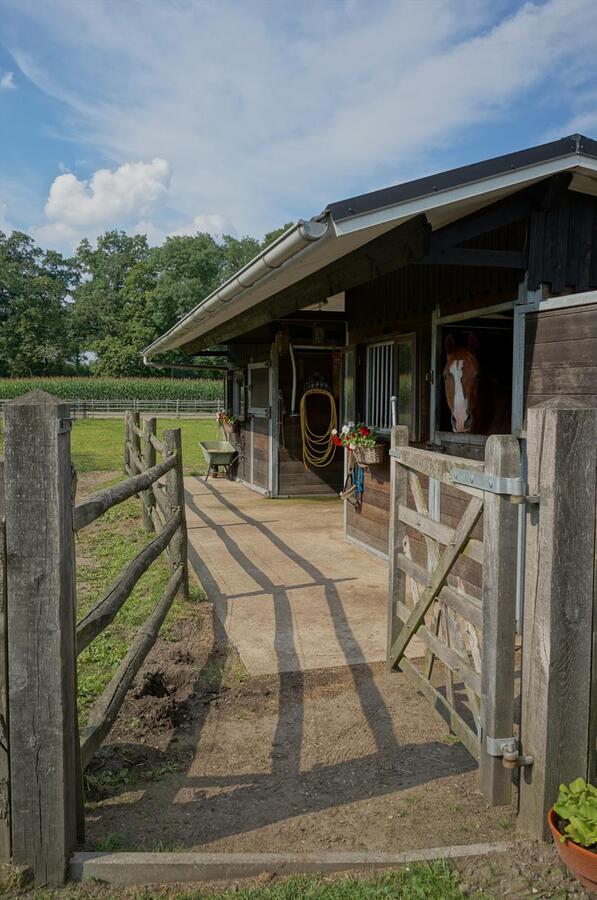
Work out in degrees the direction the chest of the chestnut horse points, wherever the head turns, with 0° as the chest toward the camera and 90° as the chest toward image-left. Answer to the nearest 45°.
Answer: approximately 45°

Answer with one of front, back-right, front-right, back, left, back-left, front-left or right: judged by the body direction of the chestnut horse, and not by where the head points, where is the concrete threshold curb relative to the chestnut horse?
front-left

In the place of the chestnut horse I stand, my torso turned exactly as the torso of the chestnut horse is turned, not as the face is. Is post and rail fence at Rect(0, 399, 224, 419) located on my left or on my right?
on my right

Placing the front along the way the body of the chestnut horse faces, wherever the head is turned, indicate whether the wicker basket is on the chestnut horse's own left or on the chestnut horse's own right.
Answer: on the chestnut horse's own right

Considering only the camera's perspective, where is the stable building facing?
facing the viewer and to the left of the viewer

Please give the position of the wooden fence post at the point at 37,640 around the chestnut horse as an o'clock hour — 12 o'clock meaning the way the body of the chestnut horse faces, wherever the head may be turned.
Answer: The wooden fence post is roughly at 11 o'clock from the chestnut horse.

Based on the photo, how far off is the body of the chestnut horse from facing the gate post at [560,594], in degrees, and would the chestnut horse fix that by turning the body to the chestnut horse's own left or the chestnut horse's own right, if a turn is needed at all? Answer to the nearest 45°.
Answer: approximately 45° to the chestnut horse's own left

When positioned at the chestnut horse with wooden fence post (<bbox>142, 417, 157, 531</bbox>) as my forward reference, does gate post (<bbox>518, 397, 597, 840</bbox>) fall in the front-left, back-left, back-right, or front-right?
back-left
